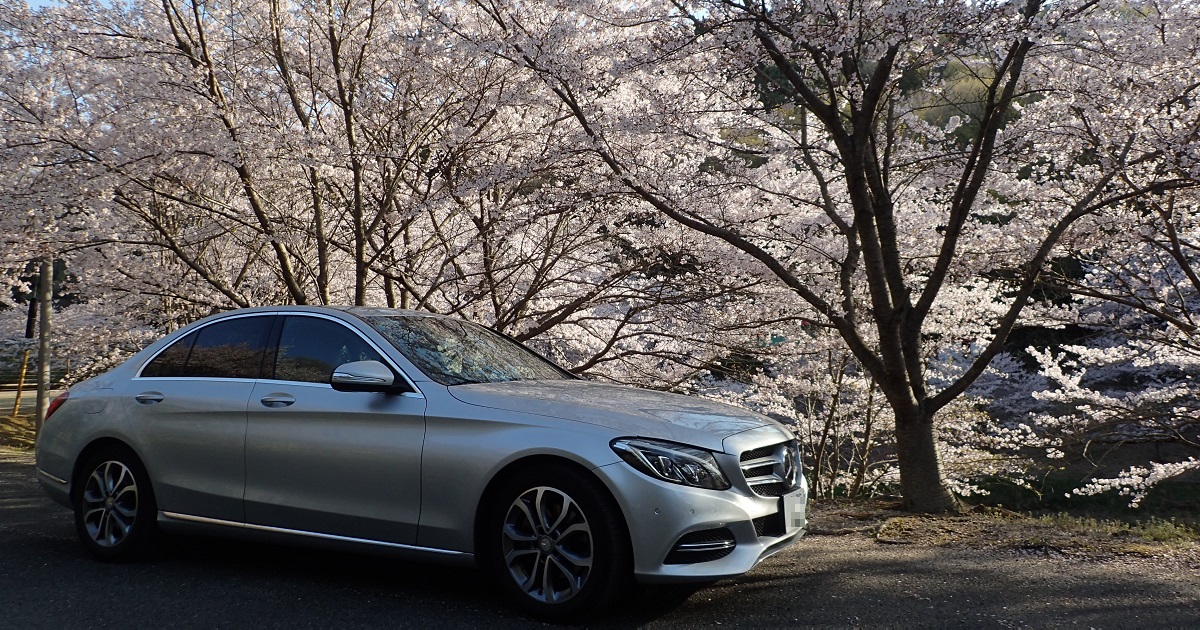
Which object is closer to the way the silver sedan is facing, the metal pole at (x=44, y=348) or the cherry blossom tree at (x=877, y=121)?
the cherry blossom tree

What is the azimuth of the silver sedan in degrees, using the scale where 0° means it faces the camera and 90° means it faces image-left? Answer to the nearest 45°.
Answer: approximately 315°

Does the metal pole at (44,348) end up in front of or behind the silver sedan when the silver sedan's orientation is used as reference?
behind

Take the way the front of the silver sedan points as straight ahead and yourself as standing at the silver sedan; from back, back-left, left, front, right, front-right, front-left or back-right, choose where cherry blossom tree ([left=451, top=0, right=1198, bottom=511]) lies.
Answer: left
